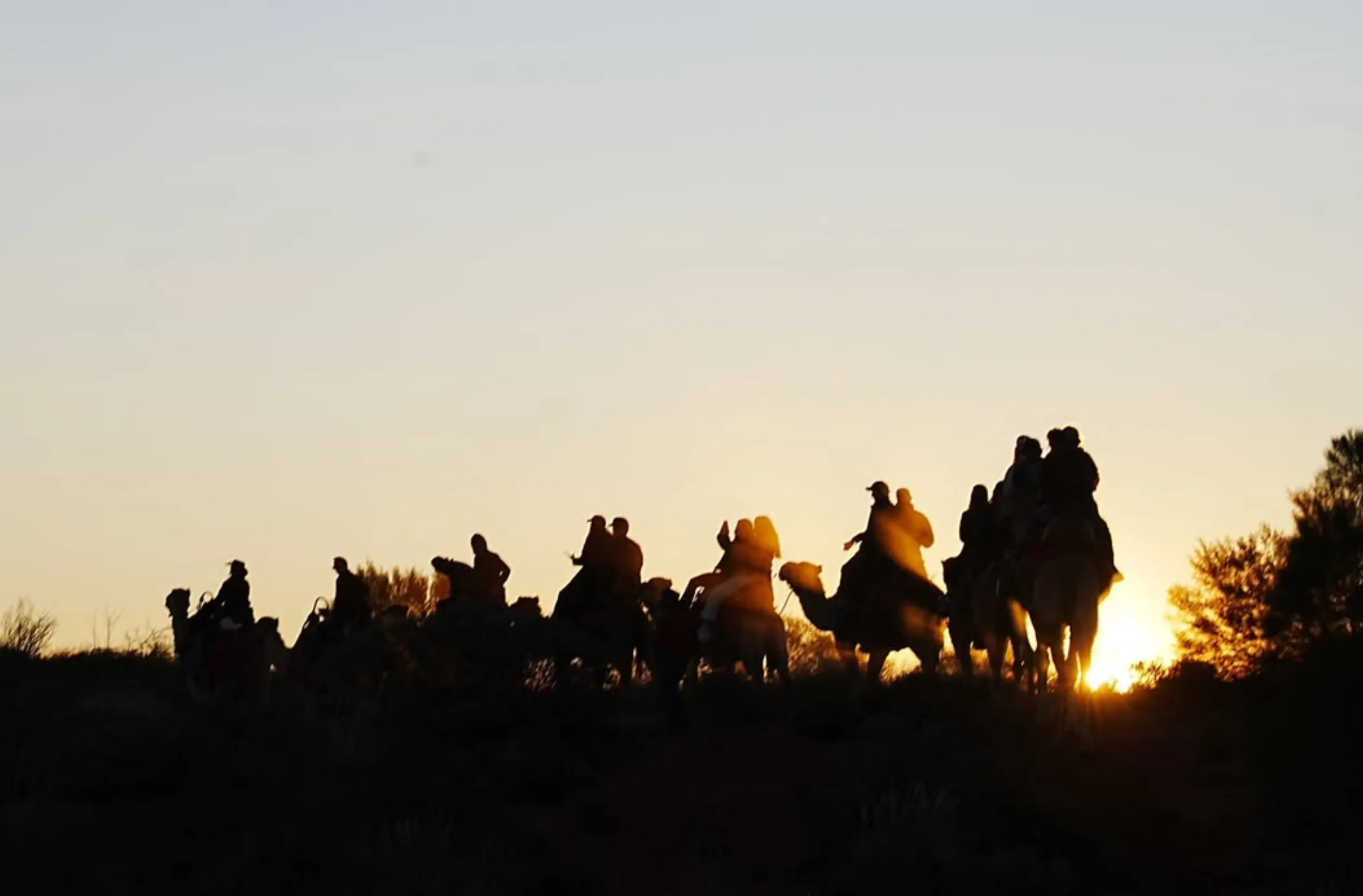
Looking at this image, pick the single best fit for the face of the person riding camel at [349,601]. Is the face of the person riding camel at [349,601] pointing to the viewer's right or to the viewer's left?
to the viewer's left

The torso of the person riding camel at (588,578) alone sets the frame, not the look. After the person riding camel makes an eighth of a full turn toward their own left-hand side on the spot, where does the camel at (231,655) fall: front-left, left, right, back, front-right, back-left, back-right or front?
front-right

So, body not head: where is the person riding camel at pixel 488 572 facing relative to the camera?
to the viewer's left

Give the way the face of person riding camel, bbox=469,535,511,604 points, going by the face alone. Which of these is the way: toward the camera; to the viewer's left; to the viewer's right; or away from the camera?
to the viewer's left

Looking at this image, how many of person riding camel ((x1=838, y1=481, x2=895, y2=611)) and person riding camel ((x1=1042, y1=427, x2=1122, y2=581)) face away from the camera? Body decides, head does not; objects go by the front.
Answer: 1

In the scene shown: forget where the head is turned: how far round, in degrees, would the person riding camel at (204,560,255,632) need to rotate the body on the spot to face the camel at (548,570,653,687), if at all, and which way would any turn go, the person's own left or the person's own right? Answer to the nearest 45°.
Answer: approximately 180°

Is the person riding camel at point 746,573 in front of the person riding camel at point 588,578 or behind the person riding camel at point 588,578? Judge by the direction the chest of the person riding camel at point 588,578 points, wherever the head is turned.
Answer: behind

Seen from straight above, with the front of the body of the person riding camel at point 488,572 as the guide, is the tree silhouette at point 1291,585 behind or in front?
behind

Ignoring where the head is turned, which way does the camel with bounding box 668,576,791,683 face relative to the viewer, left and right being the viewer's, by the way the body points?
facing to the left of the viewer

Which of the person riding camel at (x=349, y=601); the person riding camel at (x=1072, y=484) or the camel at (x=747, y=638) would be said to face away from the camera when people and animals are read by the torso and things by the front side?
the person riding camel at (x=1072, y=484)

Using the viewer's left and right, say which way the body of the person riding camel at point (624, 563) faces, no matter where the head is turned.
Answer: facing to the left of the viewer

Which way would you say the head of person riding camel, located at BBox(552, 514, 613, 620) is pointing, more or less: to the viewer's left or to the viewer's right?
to the viewer's left

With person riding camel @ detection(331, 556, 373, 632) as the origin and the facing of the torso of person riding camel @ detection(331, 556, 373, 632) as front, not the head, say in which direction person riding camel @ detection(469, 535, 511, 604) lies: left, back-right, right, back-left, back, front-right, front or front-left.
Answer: back
